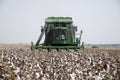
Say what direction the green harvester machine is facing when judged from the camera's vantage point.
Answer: facing the viewer
